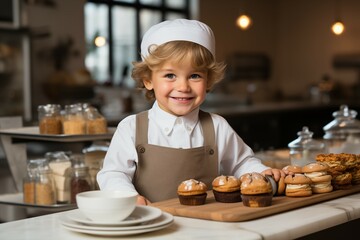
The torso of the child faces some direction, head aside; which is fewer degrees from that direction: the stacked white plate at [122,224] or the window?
the stacked white plate

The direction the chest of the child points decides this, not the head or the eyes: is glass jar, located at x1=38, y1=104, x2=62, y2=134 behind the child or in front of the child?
behind

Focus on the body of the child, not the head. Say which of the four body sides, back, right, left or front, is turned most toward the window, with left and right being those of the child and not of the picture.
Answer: back

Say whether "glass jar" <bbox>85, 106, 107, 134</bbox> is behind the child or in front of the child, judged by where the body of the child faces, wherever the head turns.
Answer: behind

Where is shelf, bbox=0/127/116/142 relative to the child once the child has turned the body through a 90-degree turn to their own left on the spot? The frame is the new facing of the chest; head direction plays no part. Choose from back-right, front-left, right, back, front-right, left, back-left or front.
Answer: back-left

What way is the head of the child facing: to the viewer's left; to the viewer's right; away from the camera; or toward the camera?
toward the camera

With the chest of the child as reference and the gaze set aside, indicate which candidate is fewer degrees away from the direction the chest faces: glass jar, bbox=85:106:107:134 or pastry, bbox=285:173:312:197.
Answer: the pastry

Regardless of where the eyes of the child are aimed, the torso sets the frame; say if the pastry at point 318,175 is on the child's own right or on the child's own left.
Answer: on the child's own left

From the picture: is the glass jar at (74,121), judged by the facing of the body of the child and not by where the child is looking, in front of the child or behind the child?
behind

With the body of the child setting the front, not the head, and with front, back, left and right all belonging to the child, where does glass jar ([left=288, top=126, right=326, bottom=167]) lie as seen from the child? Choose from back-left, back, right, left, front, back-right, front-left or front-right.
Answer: back-left

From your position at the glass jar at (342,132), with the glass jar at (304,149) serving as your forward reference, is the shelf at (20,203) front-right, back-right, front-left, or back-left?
front-right

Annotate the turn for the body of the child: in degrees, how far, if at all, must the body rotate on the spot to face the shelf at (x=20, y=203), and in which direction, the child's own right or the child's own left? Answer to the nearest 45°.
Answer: approximately 135° to the child's own right

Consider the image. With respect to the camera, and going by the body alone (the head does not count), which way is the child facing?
toward the camera

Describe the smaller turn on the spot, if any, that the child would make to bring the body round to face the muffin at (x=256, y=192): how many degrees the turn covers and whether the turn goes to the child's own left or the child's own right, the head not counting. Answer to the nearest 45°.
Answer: approximately 45° to the child's own left

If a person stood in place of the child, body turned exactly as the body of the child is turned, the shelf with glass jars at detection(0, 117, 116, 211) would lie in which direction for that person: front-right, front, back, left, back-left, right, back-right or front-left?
back-right

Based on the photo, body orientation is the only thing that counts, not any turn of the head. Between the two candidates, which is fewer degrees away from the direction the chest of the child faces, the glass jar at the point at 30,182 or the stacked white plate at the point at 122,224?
the stacked white plate

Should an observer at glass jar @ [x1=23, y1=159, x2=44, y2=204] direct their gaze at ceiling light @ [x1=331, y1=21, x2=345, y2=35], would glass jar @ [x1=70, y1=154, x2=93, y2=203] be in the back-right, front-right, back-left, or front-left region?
front-right
